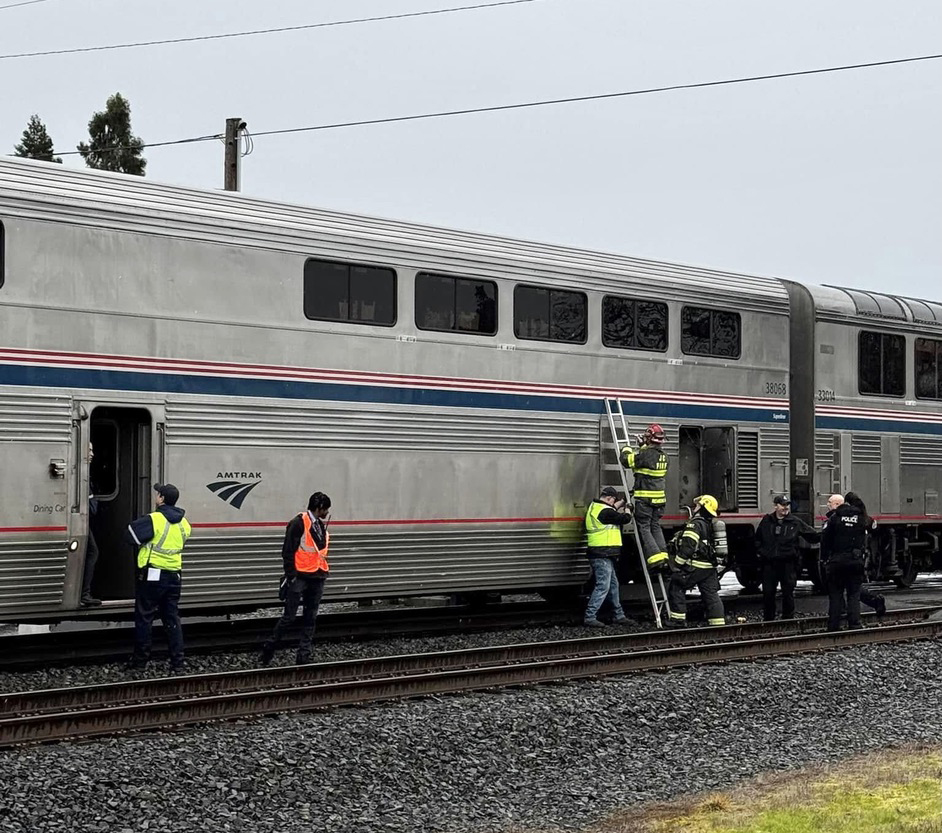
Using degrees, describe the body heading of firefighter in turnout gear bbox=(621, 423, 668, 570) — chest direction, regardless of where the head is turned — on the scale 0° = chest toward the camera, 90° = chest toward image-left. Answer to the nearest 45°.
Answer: approximately 135°

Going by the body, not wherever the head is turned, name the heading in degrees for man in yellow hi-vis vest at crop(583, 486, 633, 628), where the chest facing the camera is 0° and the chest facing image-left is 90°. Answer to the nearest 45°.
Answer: approximately 270°

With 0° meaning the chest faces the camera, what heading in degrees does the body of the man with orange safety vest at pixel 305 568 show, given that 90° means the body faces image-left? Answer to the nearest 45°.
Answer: approximately 315°

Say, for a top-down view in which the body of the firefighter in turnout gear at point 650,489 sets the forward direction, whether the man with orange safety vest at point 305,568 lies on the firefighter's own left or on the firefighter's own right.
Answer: on the firefighter's own left

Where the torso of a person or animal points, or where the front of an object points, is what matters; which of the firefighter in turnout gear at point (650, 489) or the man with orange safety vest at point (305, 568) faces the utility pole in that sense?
the firefighter in turnout gear

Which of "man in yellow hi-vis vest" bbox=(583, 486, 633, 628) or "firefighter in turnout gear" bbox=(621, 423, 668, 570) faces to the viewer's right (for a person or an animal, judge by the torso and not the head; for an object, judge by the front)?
the man in yellow hi-vis vest

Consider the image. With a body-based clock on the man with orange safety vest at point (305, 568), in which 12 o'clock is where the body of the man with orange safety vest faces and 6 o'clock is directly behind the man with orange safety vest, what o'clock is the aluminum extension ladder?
The aluminum extension ladder is roughly at 9 o'clock from the man with orange safety vest.

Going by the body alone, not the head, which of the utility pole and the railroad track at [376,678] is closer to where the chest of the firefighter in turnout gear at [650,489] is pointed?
the utility pole
